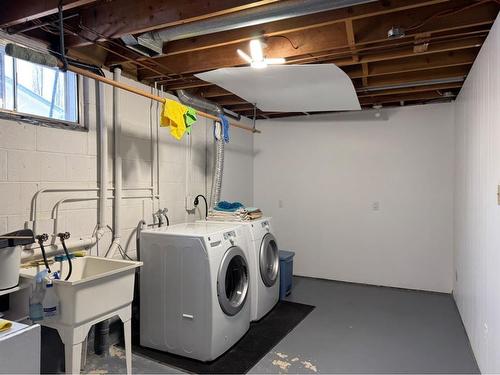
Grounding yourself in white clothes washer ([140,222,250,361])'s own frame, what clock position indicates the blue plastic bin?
The blue plastic bin is roughly at 9 o'clock from the white clothes washer.

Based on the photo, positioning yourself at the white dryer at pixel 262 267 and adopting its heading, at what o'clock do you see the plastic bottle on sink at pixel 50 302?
The plastic bottle on sink is roughly at 3 o'clock from the white dryer.

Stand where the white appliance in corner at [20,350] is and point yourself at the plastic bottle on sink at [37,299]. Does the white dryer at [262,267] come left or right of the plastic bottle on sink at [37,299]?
right

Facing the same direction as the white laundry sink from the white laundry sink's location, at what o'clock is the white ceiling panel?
The white ceiling panel is roughly at 10 o'clock from the white laundry sink.

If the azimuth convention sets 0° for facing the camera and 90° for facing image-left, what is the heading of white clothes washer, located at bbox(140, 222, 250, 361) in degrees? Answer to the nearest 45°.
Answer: approximately 315°

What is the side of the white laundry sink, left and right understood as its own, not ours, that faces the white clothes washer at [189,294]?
left

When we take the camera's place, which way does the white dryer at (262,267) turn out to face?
facing the viewer and to the right of the viewer

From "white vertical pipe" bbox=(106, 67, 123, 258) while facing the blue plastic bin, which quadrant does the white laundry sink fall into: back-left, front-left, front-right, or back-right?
back-right

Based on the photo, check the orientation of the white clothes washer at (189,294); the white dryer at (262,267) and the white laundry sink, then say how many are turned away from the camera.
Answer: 0

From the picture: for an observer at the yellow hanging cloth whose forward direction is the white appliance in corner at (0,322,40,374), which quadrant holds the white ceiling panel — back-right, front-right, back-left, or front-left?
back-left

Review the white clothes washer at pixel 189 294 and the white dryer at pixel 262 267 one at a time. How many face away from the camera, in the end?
0

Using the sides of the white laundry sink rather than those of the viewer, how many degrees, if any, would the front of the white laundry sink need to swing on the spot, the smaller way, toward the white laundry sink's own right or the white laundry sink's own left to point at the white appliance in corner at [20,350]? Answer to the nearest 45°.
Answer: approximately 45° to the white laundry sink's own right

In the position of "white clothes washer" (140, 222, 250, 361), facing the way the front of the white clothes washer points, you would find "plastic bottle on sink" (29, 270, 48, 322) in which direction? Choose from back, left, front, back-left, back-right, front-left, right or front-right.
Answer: right
